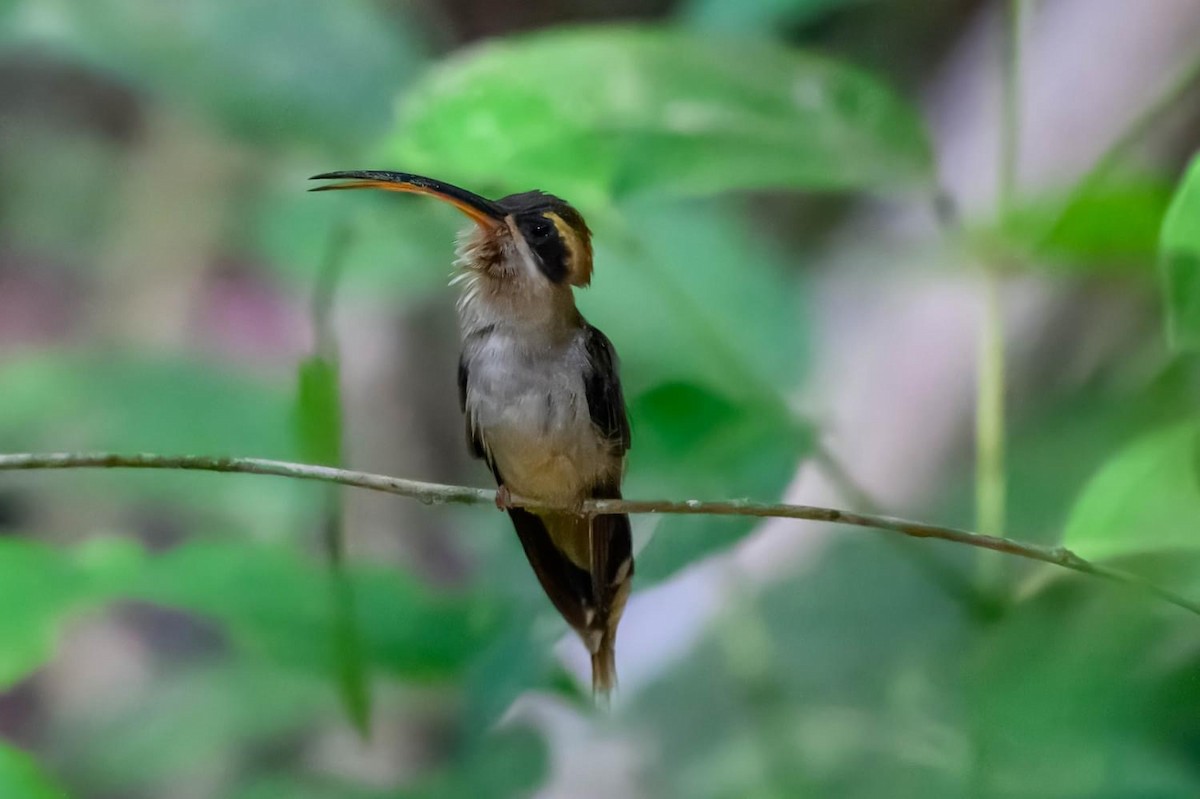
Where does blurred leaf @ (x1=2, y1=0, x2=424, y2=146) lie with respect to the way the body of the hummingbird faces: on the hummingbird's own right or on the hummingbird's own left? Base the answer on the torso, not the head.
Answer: on the hummingbird's own right

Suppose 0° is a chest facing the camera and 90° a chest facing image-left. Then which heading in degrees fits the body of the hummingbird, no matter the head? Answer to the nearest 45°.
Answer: approximately 45°

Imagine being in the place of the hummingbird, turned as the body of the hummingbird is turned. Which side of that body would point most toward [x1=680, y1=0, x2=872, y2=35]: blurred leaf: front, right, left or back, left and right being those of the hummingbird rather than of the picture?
back
